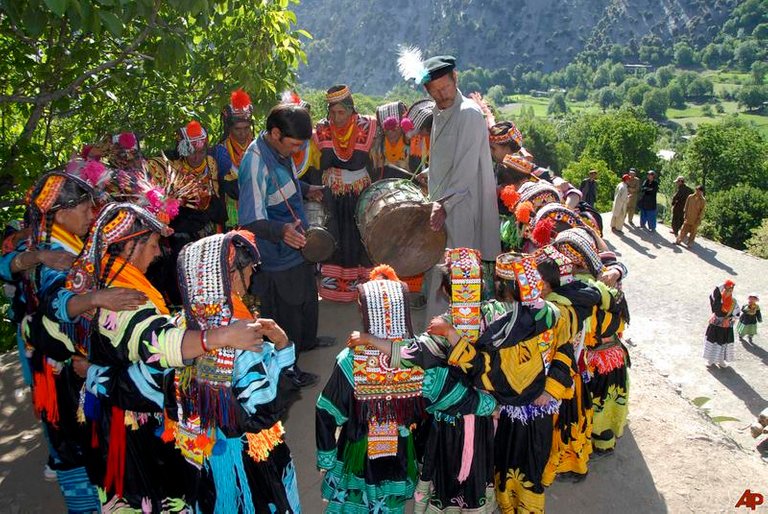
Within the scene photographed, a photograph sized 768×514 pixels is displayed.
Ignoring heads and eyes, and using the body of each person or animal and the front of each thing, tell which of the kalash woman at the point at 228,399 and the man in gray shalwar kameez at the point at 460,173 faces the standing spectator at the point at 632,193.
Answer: the kalash woman

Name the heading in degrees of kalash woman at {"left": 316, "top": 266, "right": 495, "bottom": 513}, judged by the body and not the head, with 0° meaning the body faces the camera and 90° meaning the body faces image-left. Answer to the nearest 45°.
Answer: approximately 180°

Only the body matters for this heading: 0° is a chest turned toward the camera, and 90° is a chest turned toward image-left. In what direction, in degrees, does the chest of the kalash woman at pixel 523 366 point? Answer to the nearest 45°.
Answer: approximately 135°

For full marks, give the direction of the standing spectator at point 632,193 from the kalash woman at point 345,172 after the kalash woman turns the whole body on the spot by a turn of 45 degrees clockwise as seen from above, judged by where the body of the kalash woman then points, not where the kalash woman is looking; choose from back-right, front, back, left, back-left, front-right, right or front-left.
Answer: back

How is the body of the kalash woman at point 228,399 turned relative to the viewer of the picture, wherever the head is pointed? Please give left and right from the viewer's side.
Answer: facing away from the viewer and to the right of the viewer

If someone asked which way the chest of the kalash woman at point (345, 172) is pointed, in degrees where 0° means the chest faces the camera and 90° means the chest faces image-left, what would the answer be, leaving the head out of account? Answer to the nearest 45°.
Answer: approximately 0°

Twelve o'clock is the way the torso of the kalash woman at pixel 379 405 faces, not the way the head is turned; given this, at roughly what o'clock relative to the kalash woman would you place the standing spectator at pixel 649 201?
The standing spectator is roughly at 1 o'clock from the kalash woman.

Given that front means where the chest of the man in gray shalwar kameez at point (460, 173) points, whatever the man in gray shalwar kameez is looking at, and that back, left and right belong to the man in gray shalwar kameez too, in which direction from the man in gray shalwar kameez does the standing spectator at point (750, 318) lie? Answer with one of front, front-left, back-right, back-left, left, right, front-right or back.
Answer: back

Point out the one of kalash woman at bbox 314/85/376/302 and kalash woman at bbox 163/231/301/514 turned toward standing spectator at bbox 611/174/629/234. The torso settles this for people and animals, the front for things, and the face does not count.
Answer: kalash woman at bbox 163/231/301/514

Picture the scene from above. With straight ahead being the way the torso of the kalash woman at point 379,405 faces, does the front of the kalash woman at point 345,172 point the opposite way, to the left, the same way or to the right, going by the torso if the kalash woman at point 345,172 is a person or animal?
the opposite way

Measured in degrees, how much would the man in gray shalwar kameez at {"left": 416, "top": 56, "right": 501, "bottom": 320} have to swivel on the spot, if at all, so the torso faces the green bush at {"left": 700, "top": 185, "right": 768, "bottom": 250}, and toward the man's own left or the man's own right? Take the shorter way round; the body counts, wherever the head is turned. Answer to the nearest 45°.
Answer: approximately 180°

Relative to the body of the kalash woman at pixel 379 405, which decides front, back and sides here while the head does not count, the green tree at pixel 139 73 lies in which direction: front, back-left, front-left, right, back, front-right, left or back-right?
front-left

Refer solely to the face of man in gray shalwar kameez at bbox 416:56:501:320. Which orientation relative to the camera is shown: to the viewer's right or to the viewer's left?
to the viewer's left

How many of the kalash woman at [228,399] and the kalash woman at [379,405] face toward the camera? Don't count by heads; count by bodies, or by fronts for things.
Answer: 0
